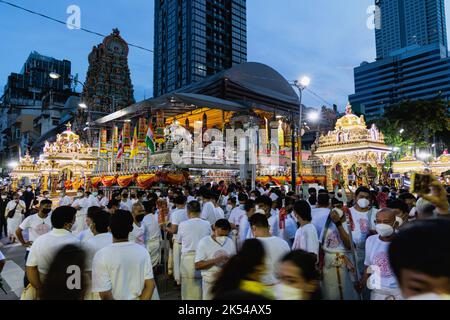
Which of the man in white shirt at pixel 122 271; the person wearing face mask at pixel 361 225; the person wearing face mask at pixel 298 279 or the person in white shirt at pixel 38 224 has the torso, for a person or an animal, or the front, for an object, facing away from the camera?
the man in white shirt

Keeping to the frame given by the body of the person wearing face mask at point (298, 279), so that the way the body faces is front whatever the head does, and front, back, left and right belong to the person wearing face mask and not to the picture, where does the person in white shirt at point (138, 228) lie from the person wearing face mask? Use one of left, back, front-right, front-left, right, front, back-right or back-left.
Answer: right

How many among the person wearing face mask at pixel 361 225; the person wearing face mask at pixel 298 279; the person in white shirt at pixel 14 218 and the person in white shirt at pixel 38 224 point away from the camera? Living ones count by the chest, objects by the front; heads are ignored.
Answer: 0

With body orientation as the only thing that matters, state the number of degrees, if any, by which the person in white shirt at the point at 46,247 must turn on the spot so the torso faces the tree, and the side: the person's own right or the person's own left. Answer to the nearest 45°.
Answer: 0° — they already face it

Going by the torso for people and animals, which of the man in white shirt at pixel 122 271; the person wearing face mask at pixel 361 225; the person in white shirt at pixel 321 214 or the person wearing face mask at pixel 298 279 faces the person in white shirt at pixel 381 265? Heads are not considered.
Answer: the person wearing face mask at pixel 361 225

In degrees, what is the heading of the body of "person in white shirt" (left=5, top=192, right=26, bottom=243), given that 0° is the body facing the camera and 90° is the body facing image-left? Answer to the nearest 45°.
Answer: approximately 0°

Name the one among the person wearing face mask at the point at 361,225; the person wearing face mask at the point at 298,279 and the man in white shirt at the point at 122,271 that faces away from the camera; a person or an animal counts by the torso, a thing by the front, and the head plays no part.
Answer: the man in white shirt

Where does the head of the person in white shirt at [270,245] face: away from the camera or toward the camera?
away from the camera

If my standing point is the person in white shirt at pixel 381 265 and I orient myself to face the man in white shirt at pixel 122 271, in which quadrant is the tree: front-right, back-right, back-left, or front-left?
back-right

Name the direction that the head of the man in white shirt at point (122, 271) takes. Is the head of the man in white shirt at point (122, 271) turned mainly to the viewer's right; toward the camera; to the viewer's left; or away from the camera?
away from the camera

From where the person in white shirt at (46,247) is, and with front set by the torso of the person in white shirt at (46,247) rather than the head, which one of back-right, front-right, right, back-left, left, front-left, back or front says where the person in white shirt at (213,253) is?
front-right

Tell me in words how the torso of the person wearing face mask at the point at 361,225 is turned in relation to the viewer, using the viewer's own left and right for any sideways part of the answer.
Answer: facing the viewer

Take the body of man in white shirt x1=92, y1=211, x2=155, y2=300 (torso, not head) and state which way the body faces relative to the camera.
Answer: away from the camera

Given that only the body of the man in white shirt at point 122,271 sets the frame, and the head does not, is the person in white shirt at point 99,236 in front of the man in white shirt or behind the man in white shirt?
in front

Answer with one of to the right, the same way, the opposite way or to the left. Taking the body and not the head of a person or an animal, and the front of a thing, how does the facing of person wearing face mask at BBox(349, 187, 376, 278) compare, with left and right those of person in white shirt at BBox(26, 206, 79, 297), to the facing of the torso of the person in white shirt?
the opposite way

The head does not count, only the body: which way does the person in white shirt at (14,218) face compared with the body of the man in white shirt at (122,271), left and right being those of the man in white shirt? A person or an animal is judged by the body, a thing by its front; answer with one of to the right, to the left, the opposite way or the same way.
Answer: the opposite way
